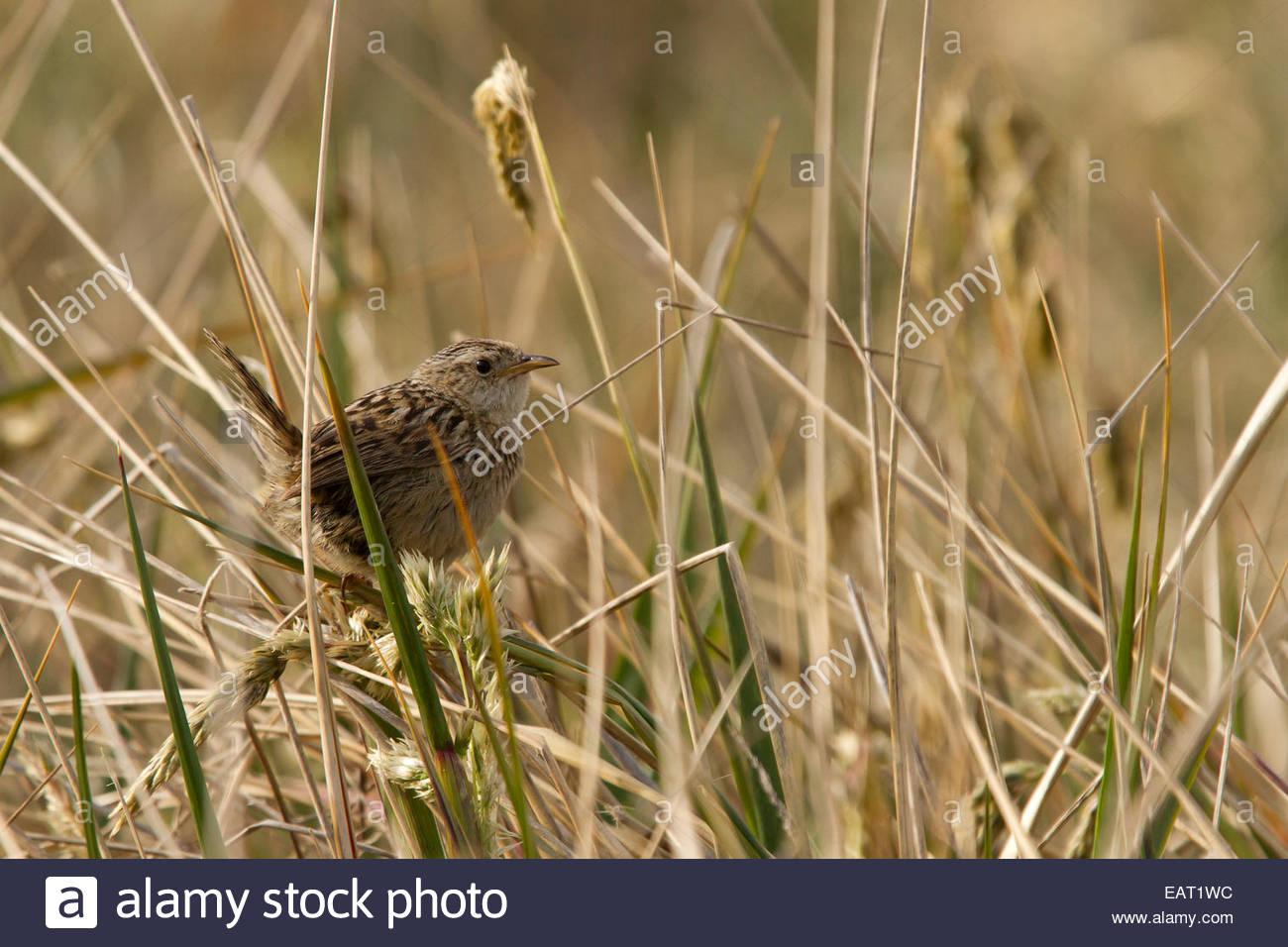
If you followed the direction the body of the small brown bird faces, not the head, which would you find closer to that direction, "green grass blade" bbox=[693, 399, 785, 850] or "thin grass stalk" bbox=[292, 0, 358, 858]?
the green grass blade

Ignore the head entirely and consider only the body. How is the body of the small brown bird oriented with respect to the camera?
to the viewer's right
